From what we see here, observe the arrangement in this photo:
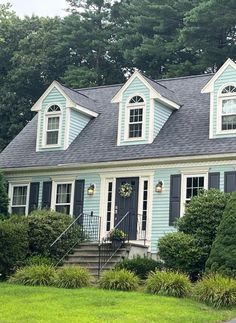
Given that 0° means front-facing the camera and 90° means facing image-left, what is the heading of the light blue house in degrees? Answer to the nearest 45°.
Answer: approximately 45°

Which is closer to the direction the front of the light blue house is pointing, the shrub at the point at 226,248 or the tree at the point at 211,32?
the shrub

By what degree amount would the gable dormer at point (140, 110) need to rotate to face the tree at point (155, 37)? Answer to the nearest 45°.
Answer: approximately 135° to its right

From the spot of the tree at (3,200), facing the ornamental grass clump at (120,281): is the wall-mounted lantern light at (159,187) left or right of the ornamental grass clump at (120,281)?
left

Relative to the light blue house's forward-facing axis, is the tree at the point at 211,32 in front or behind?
behind

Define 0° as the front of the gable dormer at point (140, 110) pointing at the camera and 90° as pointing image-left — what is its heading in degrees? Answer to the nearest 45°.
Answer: approximately 45°

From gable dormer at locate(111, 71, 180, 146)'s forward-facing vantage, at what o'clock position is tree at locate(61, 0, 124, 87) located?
The tree is roughly at 4 o'clock from the gable dormer.
